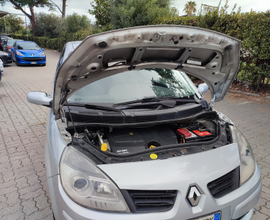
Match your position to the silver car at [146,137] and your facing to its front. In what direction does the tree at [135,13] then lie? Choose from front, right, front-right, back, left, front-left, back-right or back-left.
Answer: back-left

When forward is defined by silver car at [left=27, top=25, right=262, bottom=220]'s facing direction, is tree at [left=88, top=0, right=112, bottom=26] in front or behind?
behind

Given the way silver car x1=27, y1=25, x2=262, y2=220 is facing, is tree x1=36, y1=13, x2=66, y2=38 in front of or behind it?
behind

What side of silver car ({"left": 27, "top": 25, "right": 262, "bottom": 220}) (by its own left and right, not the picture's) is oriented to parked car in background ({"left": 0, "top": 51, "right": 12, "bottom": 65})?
back

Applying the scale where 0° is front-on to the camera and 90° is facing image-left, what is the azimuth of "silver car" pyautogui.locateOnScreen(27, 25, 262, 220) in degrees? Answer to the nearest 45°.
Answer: approximately 315°

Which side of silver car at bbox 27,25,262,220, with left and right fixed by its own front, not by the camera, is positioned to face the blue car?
back

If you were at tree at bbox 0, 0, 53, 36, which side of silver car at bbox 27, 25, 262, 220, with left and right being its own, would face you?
back
